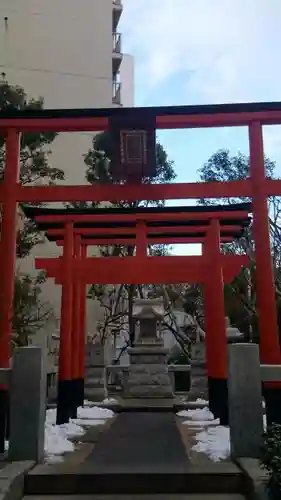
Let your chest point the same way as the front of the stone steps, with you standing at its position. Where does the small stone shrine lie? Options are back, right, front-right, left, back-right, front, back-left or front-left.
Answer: back

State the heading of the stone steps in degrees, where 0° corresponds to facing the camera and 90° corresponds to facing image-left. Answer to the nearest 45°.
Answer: approximately 0°

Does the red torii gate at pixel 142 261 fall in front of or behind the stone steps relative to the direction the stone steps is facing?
behind

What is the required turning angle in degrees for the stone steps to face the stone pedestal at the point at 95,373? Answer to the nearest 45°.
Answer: approximately 180°

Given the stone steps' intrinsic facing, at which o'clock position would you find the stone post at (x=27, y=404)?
The stone post is roughly at 4 o'clock from the stone steps.

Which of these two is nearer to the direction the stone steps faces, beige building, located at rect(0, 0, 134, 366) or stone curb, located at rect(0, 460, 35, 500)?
the stone curb
